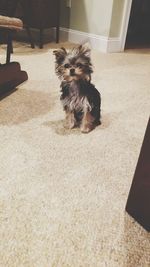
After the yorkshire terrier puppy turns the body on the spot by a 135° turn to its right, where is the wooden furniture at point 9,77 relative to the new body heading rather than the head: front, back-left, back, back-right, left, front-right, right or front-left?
front-left

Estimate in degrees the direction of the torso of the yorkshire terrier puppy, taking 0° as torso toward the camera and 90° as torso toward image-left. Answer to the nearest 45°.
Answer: approximately 45°

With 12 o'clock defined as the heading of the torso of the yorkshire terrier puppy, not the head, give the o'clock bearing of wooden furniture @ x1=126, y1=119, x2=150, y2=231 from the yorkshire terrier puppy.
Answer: The wooden furniture is roughly at 10 o'clock from the yorkshire terrier puppy.

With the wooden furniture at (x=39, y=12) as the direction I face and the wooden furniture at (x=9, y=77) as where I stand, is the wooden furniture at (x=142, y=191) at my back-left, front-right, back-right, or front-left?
back-right
